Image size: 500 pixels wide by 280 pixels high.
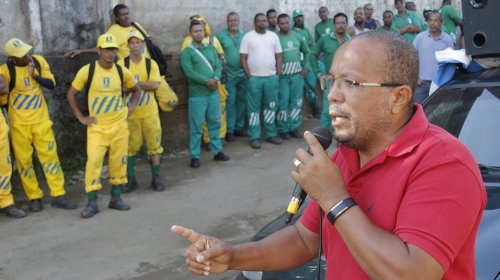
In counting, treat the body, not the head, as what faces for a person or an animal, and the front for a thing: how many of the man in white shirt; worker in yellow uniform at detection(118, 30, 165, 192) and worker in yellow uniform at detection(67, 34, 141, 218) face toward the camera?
3

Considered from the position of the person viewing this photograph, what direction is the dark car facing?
facing the viewer and to the left of the viewer

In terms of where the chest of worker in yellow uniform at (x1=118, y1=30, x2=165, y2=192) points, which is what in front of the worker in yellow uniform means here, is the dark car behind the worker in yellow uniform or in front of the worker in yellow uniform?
in front

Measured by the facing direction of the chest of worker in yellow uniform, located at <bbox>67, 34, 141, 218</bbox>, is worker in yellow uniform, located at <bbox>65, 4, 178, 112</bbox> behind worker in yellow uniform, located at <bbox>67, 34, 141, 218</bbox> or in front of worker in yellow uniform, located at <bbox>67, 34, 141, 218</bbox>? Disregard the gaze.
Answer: behind

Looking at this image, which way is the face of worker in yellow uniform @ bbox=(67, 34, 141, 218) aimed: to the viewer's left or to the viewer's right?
to the viewer's right

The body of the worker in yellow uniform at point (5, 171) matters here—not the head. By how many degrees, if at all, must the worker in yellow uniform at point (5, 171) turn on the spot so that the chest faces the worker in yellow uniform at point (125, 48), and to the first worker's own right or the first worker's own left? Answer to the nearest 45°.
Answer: approximately 90° to the first worker's own left

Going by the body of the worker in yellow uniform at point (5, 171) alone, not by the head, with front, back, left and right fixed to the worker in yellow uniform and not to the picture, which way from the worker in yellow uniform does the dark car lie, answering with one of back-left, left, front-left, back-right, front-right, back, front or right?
front

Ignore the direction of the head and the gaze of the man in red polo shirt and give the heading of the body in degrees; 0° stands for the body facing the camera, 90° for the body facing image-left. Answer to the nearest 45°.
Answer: approximately 45°

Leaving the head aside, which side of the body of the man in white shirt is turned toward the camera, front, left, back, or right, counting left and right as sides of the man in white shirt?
front

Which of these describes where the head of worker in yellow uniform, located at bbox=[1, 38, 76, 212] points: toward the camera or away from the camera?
toward the camera

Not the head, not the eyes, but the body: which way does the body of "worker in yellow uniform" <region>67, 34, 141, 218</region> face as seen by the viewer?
toward the camera

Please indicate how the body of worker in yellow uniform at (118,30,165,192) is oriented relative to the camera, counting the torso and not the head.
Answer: toward the camera

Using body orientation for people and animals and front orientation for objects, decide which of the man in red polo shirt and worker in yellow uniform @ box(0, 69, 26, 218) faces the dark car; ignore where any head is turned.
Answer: the worker in yellow uniform

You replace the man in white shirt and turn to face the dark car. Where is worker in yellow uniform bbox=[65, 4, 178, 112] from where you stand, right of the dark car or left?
right
